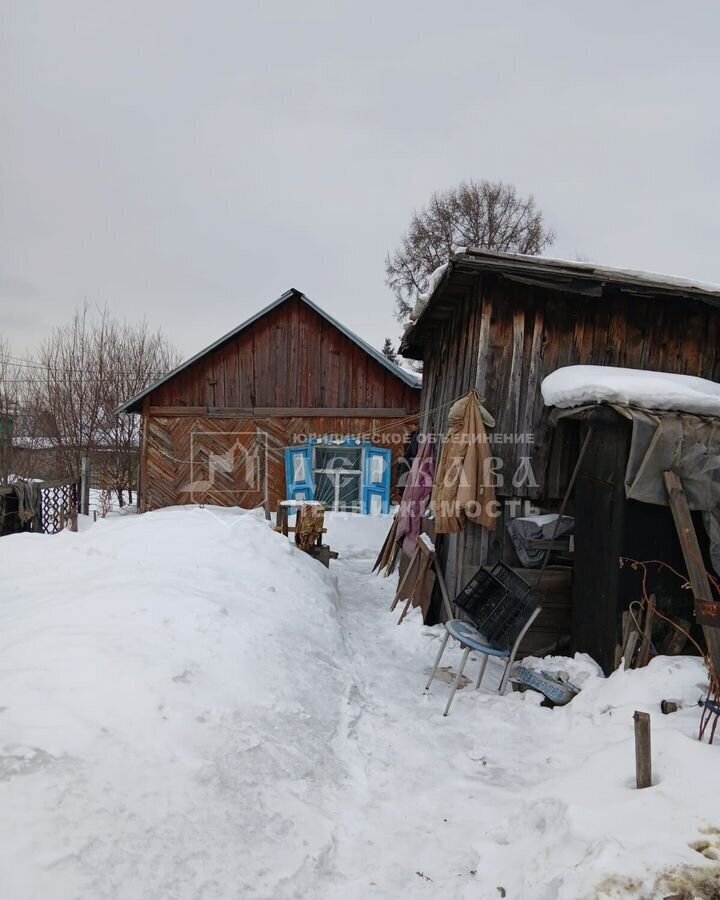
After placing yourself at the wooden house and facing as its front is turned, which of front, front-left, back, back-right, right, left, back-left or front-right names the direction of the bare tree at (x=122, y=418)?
back-right

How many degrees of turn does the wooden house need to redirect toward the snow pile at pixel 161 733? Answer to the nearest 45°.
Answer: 0° — it already faces it

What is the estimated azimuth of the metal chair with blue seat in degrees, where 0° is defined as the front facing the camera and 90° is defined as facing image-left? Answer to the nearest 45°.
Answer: approximately 45°

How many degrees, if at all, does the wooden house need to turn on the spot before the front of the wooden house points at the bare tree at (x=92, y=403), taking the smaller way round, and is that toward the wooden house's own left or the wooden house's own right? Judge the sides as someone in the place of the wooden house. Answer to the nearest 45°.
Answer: approximately 135° to the wooden house's own right

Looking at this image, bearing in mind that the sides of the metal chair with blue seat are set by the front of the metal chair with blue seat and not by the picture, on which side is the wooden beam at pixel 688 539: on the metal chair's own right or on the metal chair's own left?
on the metal chair's own left
